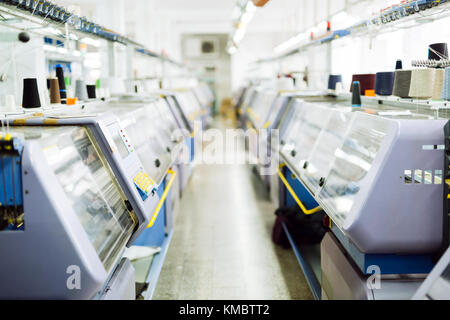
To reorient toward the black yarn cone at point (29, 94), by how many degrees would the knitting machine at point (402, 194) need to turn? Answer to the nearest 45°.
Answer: approximately 45° to its right

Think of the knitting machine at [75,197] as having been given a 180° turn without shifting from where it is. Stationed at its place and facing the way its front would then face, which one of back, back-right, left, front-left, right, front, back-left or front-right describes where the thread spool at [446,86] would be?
back-right

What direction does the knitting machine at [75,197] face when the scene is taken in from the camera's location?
facing the viewer and to the right of the viewer

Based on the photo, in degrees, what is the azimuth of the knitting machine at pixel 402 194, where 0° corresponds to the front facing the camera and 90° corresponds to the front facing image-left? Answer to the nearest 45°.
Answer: approximately 45°

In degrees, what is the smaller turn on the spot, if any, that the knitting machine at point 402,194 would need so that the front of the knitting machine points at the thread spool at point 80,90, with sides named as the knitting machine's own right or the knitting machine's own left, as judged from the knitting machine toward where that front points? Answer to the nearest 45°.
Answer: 0° — it already faces it

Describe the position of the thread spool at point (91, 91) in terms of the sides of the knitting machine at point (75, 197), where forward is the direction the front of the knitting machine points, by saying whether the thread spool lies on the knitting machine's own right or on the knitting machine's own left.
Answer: on the knitting machine's own left

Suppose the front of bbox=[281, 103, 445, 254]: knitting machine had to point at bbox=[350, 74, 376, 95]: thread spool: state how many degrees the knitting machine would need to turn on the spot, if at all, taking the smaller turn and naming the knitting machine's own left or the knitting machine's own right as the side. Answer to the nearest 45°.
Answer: approximately 135° to the knitting machine's own right

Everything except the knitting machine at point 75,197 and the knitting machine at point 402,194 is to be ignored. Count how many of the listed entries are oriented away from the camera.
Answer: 0

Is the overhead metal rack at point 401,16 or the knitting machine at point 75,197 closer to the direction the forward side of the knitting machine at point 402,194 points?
the knitting machine
